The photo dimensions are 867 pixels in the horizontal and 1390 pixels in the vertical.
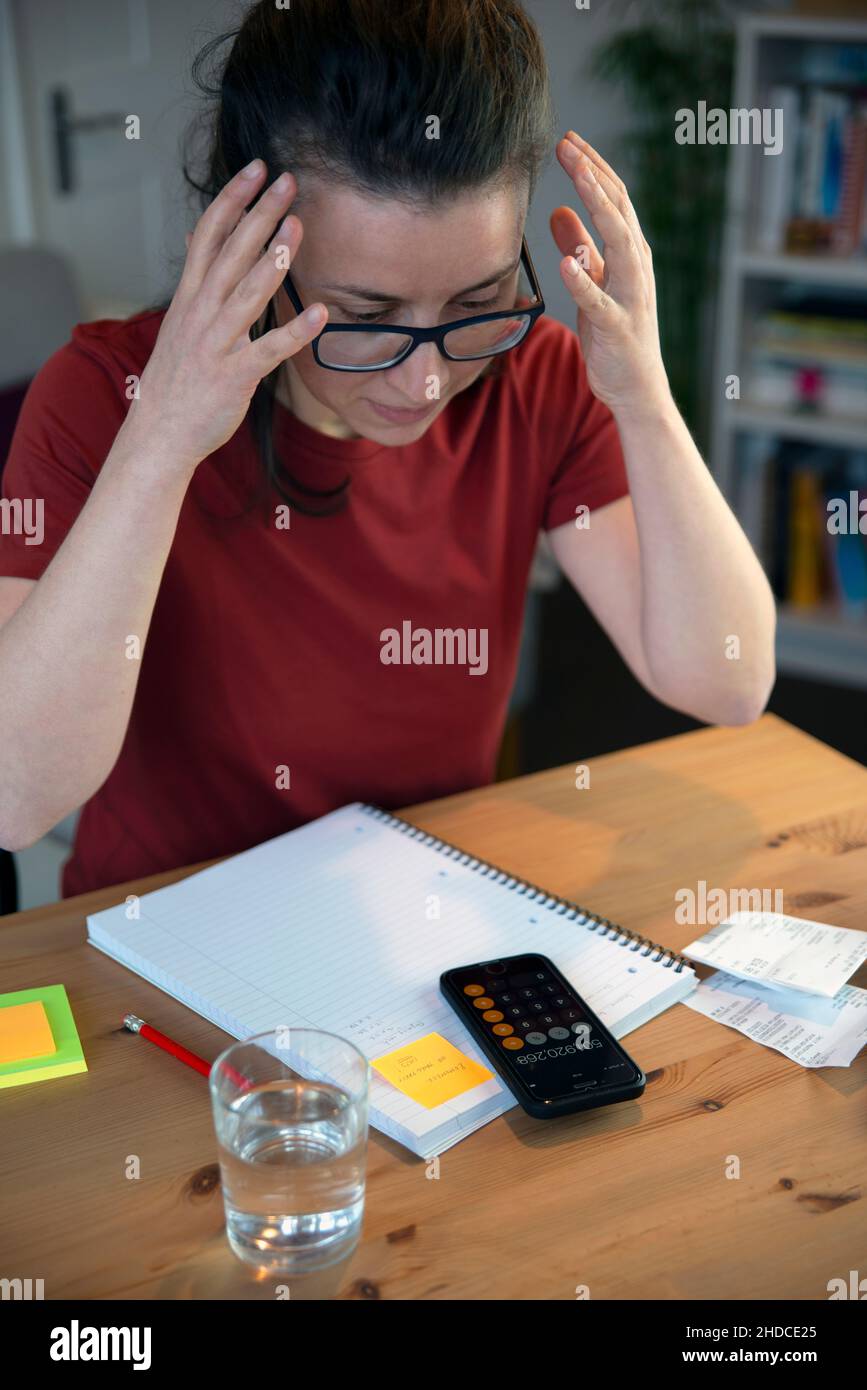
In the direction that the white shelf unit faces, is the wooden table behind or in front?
in front

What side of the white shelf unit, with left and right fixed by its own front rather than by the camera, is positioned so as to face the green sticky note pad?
front

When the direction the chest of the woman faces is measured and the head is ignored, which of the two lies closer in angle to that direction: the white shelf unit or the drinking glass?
the drinking glass

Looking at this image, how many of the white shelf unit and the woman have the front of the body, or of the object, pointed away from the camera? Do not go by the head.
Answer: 0

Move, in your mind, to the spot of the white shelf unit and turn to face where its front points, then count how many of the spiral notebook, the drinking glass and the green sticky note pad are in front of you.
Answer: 3

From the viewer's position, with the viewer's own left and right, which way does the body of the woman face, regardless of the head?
facing the viewer and to the right of the viewer

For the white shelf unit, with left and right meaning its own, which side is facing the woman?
front

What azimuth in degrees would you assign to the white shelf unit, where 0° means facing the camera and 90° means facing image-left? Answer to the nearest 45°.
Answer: approximately 0°

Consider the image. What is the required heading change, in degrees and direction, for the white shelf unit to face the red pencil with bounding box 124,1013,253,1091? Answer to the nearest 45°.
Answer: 0° — it already faces it
